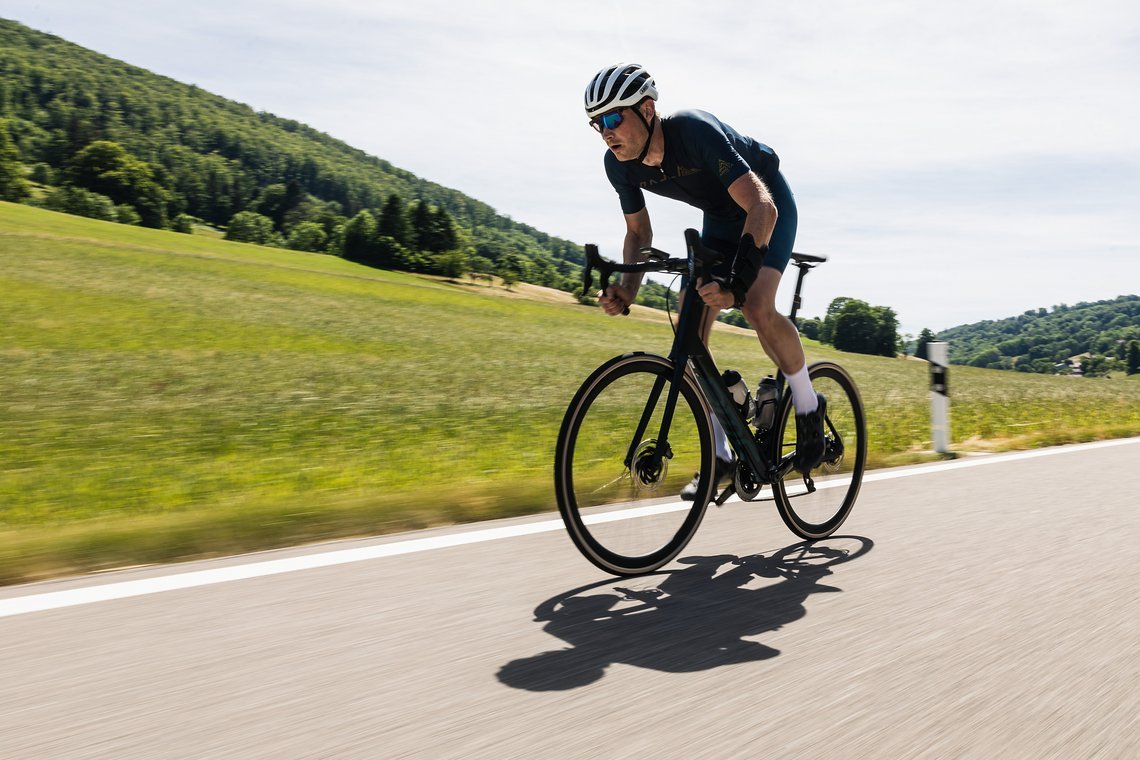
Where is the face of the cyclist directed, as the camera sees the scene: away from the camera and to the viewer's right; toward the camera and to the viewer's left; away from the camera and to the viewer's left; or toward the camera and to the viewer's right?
toward the camera and to the viewer's left

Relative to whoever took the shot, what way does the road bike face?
facing the viewer and to the left of the viewer

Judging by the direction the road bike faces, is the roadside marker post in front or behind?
behind

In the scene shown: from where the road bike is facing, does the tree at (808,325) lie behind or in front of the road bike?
behind

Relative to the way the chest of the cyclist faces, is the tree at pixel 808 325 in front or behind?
behind
